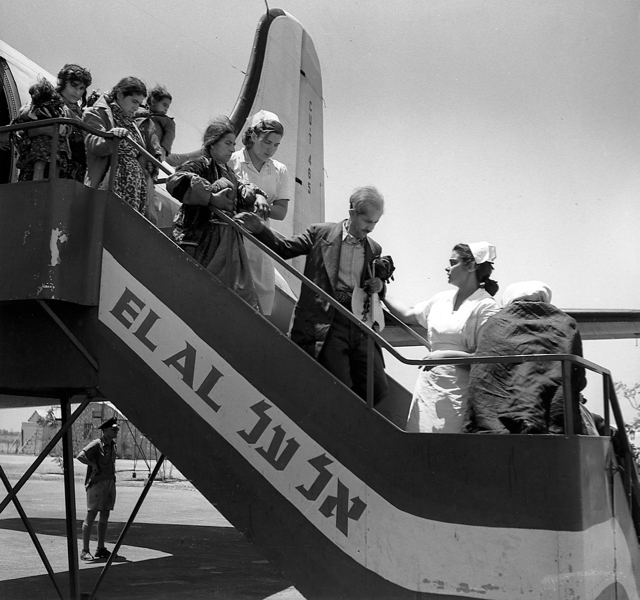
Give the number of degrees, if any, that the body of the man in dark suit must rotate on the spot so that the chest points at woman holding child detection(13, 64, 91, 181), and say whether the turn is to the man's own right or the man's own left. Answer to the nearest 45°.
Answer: approximately 135° to the man's own right

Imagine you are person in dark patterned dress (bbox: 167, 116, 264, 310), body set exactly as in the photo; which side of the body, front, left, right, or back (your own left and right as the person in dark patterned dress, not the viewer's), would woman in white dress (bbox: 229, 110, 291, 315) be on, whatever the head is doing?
left

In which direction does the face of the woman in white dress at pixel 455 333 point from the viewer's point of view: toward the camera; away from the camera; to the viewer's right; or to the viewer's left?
to the viewer's left

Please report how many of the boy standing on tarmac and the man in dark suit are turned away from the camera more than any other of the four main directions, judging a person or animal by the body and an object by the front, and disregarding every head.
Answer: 0

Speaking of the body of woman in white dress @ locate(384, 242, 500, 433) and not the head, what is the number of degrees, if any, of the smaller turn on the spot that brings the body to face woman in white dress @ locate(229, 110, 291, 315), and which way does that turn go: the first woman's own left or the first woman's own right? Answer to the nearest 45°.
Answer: approximately 45° to the first woman's own right

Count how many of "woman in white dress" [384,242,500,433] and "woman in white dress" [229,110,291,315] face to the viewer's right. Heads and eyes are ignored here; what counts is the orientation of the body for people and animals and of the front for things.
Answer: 0

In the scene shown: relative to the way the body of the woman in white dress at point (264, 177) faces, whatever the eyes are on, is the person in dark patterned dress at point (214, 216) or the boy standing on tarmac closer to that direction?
the person in dark patterned dress

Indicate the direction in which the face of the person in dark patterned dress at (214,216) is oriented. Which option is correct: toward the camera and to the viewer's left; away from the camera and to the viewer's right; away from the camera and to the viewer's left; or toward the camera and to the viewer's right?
toward the camera and to the viewer's right

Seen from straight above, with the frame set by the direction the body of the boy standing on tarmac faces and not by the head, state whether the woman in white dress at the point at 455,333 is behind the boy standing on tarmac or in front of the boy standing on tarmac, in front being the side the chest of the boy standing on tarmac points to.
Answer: in front

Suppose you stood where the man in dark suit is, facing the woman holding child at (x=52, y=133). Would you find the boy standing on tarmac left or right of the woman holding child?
right

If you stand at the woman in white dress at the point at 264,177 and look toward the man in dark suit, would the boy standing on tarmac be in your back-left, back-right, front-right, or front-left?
back-left
